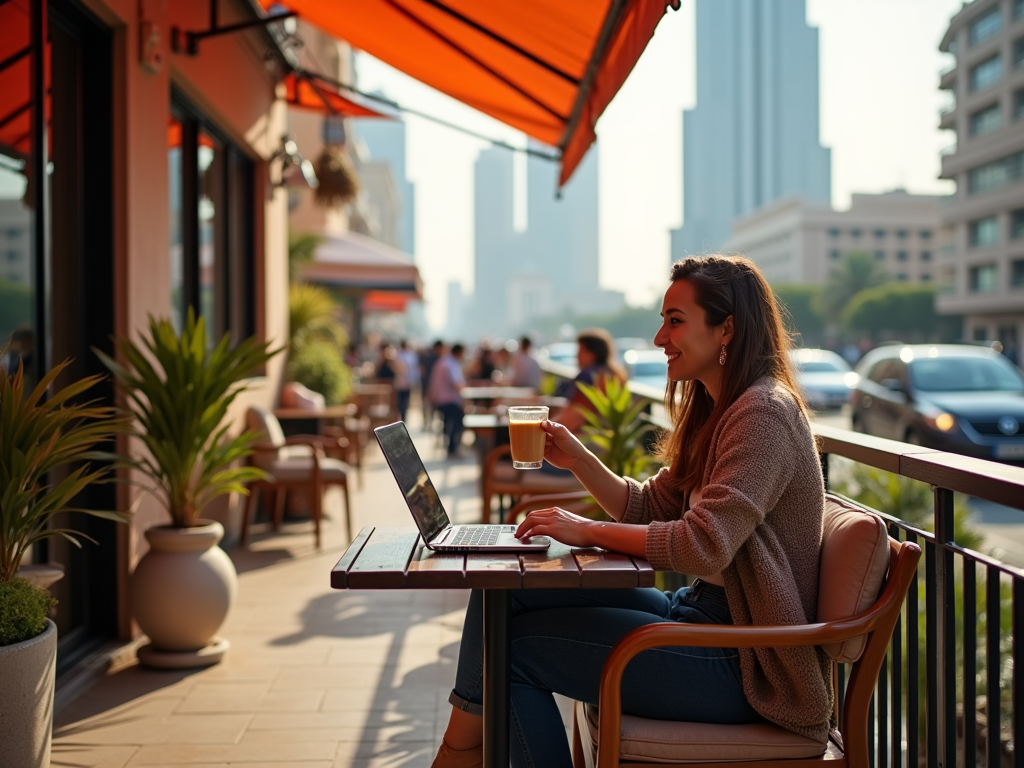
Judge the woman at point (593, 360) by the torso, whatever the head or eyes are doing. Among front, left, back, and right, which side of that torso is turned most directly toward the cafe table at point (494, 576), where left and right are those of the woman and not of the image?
left

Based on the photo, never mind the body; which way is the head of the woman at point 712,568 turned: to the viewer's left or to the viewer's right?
to the viewer's left

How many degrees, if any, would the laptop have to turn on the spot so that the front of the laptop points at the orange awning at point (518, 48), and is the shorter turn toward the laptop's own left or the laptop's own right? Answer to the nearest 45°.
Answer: approximately 90° to the laptop's own left

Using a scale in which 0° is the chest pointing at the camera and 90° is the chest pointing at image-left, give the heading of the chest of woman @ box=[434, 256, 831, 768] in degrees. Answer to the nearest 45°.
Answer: approximately 90°

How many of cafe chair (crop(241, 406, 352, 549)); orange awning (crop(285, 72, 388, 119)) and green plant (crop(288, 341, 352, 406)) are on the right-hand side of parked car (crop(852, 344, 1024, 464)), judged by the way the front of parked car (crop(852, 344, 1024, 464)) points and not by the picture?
3

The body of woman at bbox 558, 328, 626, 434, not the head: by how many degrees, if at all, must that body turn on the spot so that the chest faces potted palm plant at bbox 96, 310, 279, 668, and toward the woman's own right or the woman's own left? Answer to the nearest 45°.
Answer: approximately 45° to the woman's own left

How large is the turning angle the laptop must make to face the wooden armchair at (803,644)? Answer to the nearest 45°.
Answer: approximately 45° to its right

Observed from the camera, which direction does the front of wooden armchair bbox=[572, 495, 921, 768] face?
facing to the left of the viewer

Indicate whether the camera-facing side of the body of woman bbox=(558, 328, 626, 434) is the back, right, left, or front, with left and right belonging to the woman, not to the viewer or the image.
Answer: left

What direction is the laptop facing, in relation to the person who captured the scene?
facing to the right of the viewer

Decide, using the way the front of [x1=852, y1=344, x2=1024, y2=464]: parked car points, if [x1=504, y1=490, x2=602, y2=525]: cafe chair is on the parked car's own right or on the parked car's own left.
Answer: on the parked car's own right
